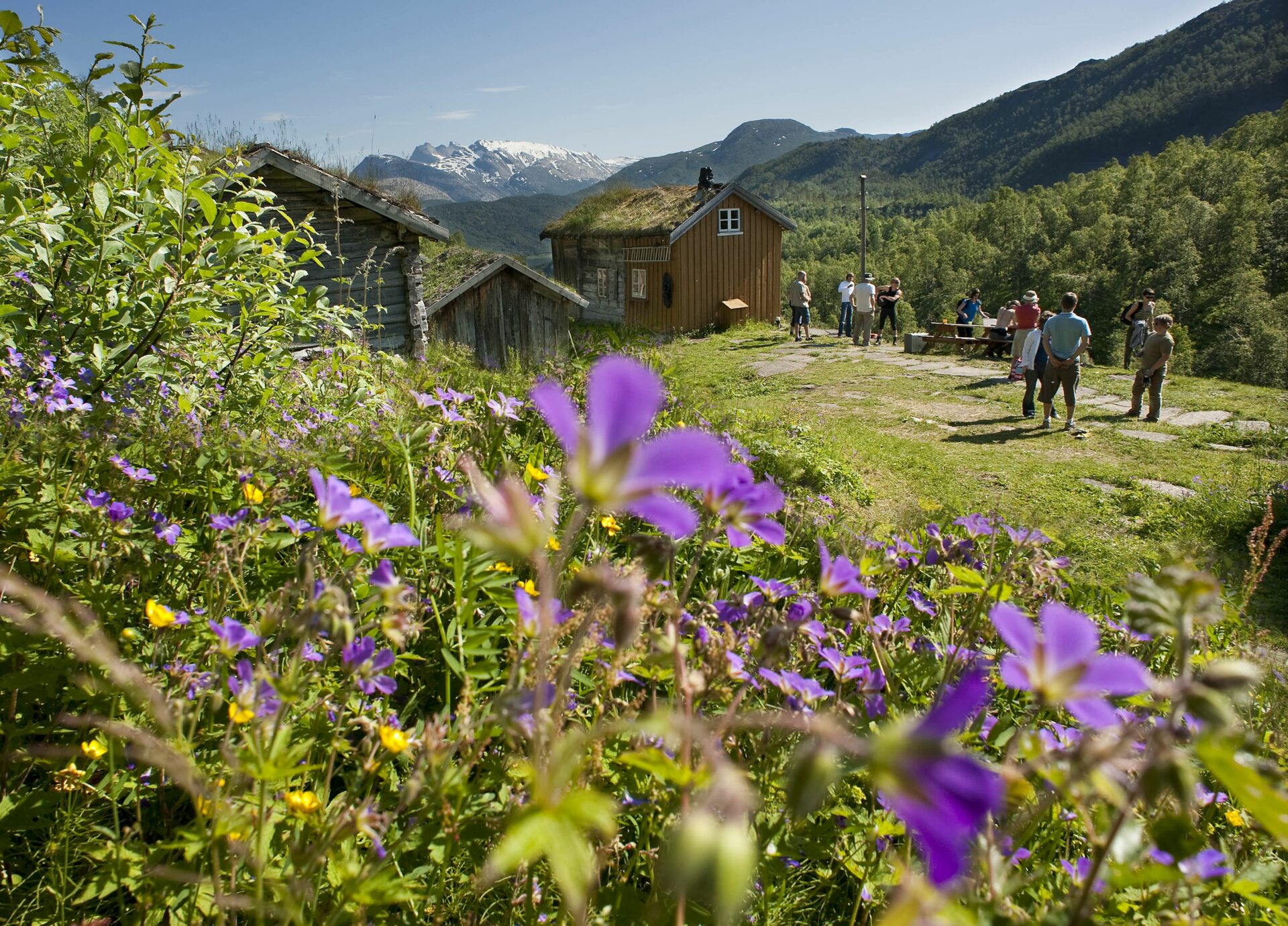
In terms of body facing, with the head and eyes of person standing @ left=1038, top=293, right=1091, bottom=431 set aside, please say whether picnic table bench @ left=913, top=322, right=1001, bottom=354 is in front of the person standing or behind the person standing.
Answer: in front

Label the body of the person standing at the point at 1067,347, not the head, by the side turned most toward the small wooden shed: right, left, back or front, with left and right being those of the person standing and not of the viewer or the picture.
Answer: left

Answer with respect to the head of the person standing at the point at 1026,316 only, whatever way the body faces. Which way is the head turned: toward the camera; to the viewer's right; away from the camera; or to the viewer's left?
away from the camera

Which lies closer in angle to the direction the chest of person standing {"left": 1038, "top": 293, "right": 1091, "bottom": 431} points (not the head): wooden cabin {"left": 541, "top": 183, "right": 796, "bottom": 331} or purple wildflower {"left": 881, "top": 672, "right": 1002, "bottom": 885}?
the wooden cabin

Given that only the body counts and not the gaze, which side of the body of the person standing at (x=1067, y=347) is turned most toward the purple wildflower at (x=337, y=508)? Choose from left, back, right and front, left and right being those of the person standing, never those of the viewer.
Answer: back

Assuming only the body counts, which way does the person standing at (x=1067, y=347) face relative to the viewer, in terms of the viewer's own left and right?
facing away from the viewer

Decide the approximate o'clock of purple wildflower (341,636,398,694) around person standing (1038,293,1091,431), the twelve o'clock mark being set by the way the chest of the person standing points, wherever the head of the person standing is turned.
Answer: The purple wildflower is roughly at 6 o'clock from the person standing.

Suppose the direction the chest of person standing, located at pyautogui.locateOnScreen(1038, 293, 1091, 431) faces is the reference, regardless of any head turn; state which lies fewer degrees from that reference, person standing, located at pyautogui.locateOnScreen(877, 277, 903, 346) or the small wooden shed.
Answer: the person standing

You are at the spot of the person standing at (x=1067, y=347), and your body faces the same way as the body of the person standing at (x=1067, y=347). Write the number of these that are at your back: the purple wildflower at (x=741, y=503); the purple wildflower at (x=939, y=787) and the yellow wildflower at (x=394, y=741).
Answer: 3

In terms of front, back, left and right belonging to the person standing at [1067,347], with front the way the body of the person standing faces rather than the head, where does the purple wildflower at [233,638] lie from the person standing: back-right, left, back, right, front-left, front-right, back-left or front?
back

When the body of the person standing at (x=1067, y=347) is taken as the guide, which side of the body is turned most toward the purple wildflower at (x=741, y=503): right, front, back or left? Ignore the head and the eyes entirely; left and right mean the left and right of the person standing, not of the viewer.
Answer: back

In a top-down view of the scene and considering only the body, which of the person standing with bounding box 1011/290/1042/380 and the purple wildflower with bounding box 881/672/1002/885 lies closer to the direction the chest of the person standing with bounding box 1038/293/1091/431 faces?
the person standing

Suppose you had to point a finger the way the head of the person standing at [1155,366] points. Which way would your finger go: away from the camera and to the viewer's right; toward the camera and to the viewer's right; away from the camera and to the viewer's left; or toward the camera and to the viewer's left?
toward the camera and to the viewer's left

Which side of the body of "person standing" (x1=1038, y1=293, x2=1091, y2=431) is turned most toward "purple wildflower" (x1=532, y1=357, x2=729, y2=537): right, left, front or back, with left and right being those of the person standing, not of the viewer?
back

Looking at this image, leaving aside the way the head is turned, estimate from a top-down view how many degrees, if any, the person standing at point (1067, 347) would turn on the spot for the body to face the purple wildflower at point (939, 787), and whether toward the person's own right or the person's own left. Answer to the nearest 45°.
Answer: approximately 180°

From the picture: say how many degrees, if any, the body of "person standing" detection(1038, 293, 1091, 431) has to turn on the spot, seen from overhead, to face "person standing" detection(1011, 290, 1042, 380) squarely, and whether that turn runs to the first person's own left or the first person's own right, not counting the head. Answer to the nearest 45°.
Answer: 0° — they already face them

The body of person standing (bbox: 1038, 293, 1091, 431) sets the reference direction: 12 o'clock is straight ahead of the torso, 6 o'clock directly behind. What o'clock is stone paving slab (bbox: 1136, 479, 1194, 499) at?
The stone paving slab is roughly at 5 o'clock from the person standing.
